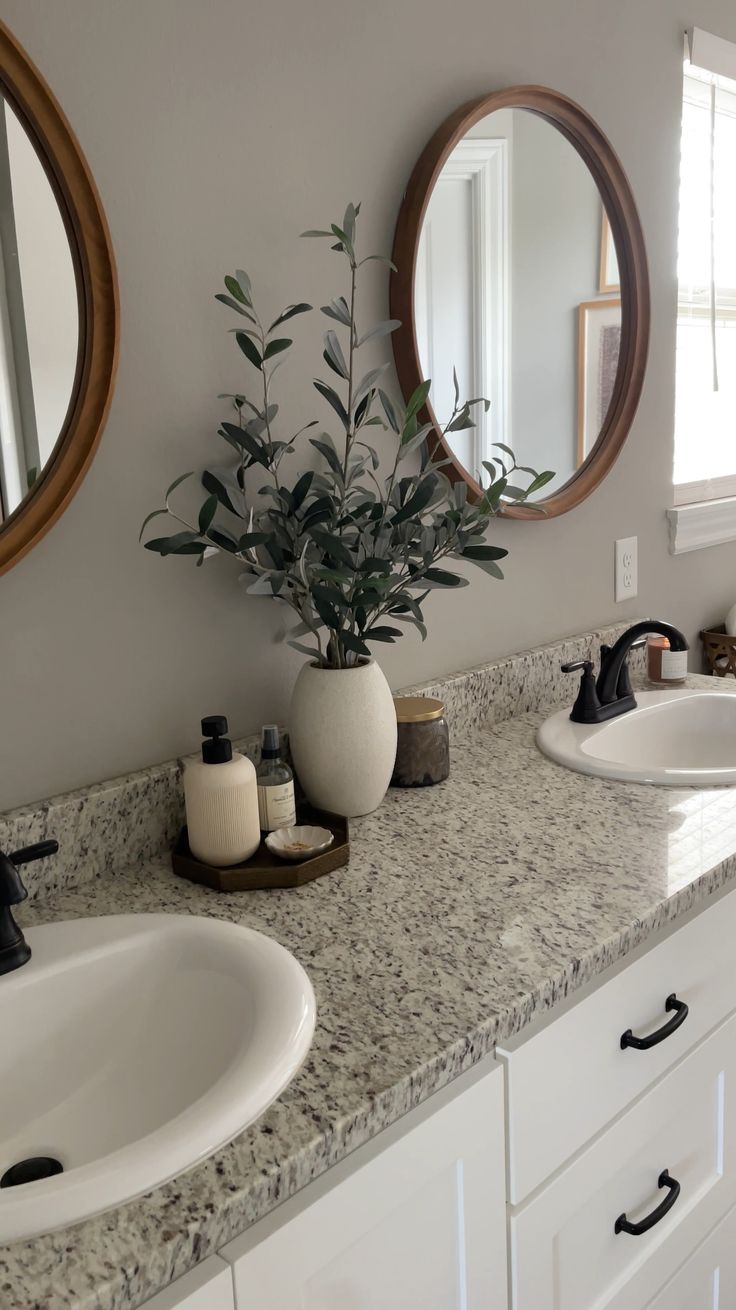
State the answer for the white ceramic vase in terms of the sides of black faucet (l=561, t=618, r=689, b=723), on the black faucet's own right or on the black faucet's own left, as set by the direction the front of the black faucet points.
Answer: on the black faucet's own right

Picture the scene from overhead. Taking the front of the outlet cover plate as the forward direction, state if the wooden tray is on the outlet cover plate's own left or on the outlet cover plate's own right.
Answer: on the outlet cover plate's own right

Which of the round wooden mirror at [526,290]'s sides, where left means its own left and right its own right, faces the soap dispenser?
right

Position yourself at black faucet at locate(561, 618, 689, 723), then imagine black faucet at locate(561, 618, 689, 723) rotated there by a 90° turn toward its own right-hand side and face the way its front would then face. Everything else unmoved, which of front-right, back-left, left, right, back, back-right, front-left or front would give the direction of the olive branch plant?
front

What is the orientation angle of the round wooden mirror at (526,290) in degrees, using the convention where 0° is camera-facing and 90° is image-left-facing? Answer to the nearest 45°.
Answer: approximately 315°

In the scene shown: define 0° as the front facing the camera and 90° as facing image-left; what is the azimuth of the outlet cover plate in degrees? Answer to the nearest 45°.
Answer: approximately 315°
